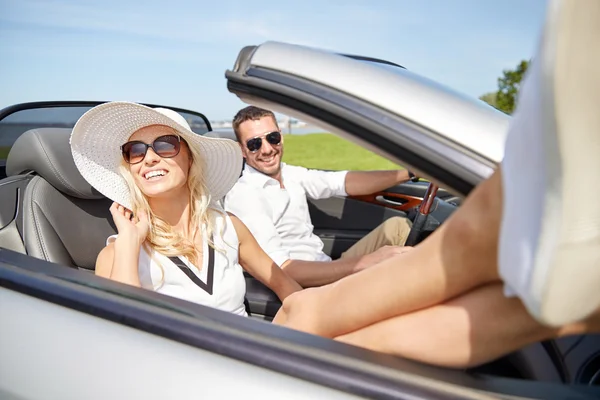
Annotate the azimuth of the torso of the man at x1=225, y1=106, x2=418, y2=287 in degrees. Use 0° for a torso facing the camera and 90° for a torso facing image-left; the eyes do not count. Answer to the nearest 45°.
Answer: approximately 315°

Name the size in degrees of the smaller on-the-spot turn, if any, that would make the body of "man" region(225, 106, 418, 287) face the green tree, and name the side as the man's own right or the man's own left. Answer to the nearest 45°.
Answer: approximately 135° to the man's own left

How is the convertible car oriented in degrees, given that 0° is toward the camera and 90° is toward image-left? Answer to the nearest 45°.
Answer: approximately 315°
